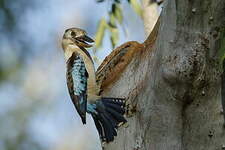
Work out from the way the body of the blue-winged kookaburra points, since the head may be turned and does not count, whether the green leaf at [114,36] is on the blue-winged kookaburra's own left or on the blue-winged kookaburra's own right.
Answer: on the blue-winged kookaburra's own left

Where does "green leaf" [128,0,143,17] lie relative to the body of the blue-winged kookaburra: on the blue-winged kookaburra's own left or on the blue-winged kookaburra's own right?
on the blue-winged kookaburra's own left

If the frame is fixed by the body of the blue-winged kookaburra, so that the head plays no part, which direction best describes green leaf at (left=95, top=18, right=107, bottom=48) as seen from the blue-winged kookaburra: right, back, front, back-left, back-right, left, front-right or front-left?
left

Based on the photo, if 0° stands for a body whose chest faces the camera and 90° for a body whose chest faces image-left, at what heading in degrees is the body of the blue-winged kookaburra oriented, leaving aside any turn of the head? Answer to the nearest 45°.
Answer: approximately 270°
